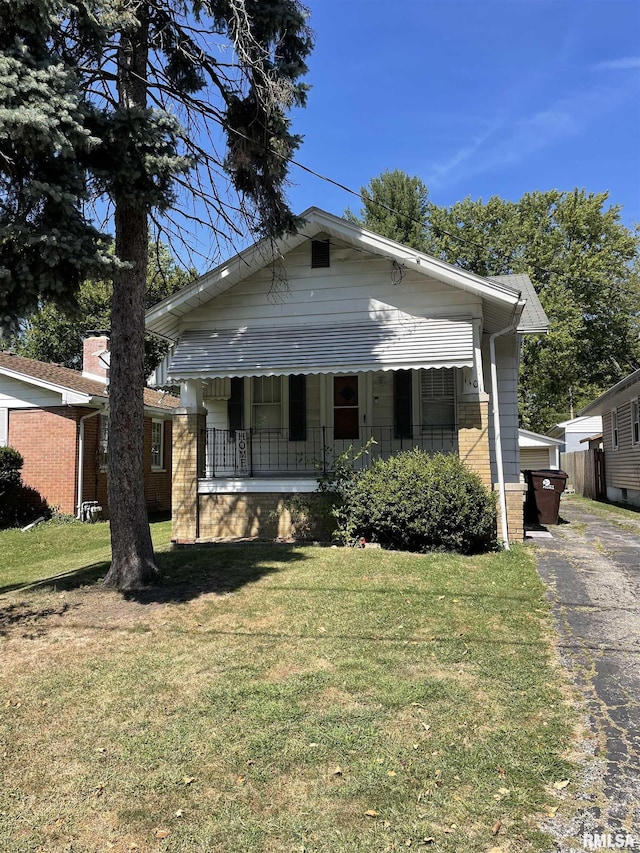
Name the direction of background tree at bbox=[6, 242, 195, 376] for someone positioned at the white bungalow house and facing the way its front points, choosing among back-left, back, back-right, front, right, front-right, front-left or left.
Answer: back-right

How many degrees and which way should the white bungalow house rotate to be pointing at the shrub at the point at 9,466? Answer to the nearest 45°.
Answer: approximately 135° to its right

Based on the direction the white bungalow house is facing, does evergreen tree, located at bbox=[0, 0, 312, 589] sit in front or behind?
in front

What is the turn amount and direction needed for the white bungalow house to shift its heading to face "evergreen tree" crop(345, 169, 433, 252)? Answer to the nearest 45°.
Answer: approximately 180°

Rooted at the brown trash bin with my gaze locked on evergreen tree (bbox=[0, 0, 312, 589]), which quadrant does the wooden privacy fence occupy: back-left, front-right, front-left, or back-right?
back-right

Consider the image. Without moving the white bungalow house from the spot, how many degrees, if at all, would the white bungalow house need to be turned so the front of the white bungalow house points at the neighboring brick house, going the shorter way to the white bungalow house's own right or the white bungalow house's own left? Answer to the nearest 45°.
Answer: approximately 135° to the white bungalow house's own right

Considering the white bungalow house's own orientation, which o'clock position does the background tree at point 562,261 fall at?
The background tree is roughly at 7 o'clock from the white bungalow house.

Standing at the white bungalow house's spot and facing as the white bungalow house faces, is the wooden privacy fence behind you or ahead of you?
behind

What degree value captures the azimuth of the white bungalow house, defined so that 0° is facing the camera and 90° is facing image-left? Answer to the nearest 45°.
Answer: approximately 0°
